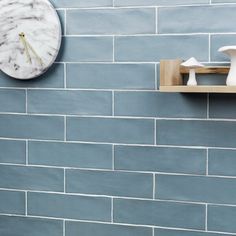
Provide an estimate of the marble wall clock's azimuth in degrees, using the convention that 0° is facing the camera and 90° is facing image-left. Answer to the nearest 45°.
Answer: approximately 45°

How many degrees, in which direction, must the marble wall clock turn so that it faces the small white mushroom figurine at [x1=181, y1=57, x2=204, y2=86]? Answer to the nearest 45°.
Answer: approximately 90° to its left

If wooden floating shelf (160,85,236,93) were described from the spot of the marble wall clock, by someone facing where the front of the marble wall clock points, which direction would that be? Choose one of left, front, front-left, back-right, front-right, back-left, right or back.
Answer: left

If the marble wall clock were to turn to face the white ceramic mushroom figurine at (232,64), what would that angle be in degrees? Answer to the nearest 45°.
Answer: approximately 90° to its left
